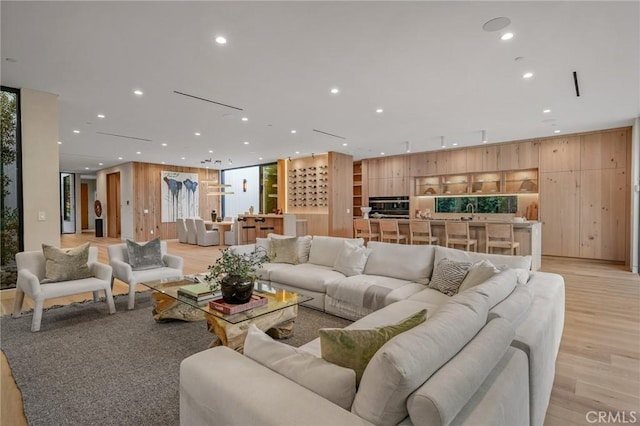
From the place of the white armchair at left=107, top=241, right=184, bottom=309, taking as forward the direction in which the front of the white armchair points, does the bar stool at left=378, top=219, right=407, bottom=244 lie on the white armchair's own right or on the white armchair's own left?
on the white armchair's own left

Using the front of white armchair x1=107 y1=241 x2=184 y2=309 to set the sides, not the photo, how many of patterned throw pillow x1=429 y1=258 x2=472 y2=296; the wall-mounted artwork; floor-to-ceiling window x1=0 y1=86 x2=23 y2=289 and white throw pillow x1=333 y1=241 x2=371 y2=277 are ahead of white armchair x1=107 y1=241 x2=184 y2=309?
2

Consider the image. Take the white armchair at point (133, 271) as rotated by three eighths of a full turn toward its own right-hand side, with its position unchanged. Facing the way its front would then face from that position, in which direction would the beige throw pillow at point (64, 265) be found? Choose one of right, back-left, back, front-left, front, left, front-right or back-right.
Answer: front

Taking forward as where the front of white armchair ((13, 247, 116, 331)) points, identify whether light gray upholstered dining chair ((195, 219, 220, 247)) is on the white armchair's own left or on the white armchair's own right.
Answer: on the white armchair's own left

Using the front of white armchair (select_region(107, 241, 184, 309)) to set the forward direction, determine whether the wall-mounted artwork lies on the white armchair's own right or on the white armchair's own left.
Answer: on the white armchair's own left

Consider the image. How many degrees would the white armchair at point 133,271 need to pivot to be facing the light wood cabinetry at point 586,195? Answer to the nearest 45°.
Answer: approximately 45° to its left

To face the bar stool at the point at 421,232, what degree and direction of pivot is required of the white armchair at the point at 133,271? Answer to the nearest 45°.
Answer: approximately 45° to its left
